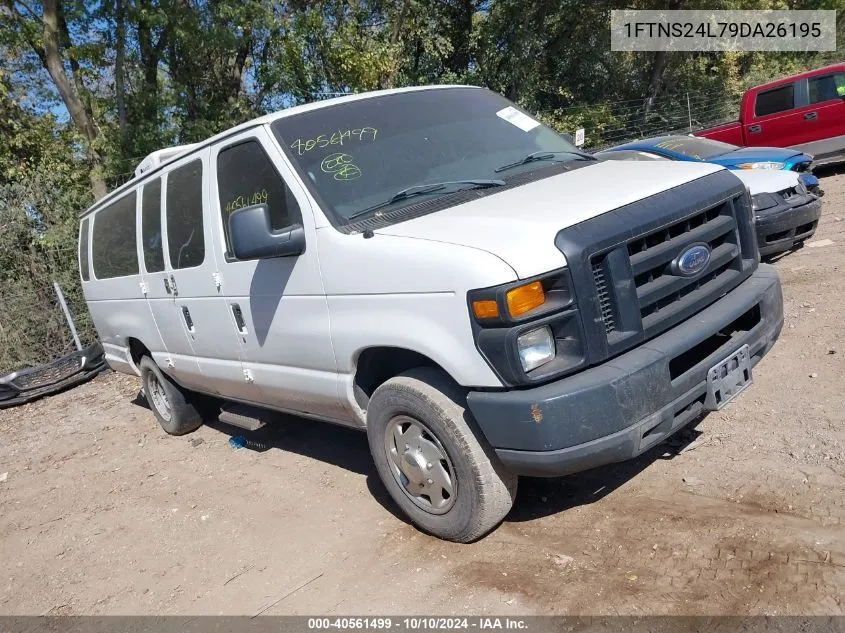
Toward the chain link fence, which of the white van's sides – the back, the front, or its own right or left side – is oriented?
back

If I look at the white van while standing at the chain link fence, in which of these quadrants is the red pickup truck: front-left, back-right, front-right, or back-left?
front-left

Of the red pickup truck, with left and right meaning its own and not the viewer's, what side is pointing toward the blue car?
right

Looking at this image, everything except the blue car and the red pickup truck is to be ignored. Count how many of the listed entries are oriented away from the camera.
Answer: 0

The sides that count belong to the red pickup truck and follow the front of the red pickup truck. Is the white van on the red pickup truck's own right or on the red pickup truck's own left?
on the red pickup truck's own right

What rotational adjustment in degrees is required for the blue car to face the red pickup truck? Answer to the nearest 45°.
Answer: approximately 135° to its left

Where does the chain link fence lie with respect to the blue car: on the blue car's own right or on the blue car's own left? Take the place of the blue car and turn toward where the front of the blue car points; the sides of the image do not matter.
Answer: on the blue car's own right

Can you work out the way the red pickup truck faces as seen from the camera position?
facing to the right of the viewer

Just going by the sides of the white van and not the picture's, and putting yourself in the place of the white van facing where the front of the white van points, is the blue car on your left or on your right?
on your left

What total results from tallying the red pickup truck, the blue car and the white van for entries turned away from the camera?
0

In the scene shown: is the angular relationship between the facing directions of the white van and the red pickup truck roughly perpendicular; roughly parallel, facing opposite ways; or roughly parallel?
roughly parallel

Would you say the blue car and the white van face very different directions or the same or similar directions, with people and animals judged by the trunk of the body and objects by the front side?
same or similar directions
